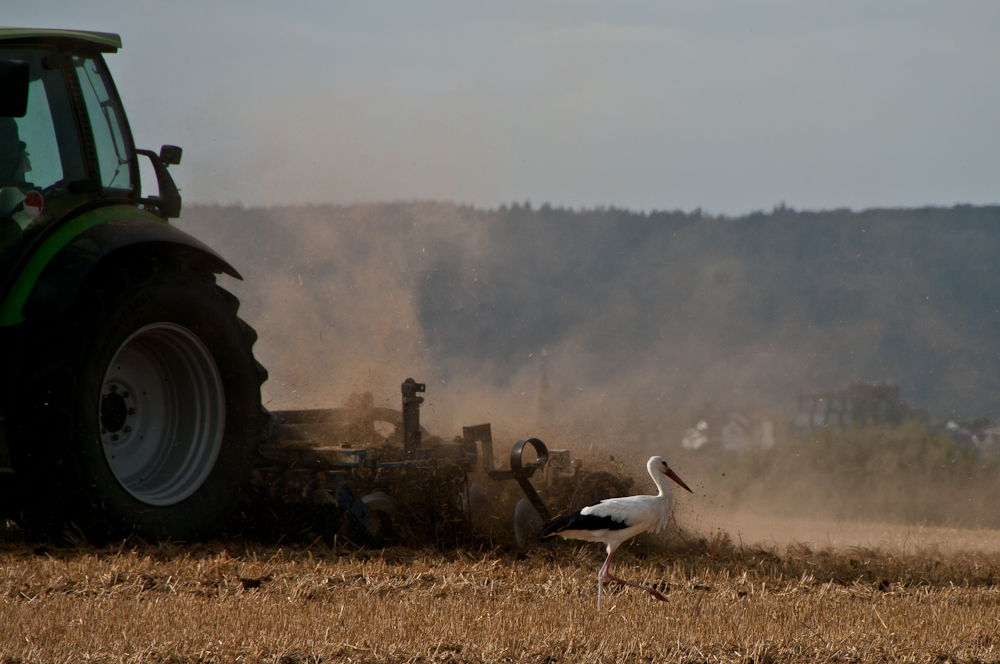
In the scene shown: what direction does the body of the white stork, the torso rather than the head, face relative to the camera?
to the viewer's right

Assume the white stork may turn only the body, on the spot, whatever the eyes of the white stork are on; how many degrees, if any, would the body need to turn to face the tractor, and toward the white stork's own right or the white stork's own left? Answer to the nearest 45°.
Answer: approximately 180°
